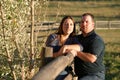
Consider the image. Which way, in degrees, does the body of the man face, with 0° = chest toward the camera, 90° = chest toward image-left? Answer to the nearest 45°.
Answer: approximately 45°

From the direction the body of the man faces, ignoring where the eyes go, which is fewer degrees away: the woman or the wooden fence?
the wooden fence

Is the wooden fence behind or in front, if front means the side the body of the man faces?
in front
